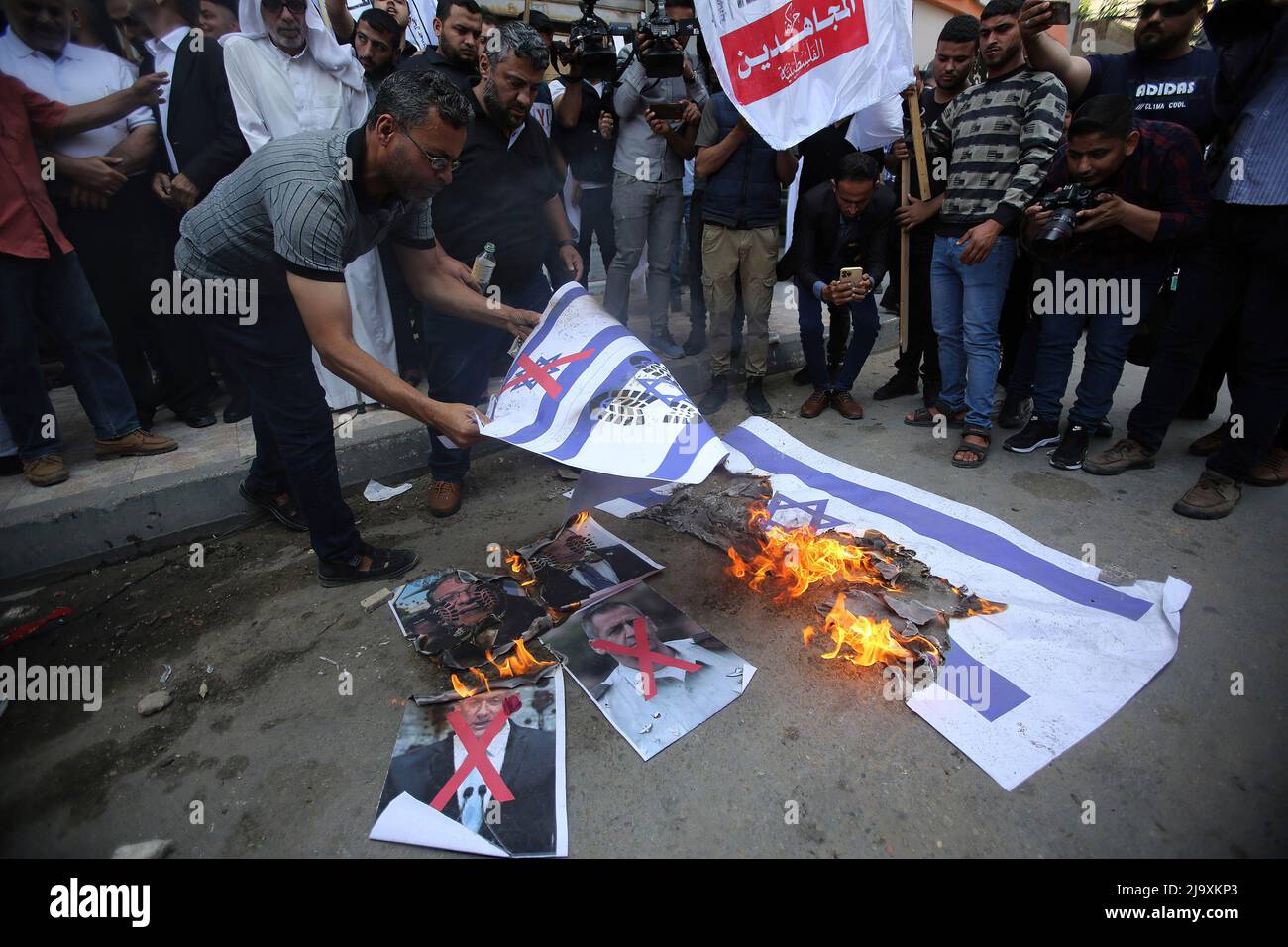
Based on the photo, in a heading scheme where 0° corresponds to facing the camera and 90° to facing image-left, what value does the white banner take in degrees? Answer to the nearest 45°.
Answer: approximately 0°

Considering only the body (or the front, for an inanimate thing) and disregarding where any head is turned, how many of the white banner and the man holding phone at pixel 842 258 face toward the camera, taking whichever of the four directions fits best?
2

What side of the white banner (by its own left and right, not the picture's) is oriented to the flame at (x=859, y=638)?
front

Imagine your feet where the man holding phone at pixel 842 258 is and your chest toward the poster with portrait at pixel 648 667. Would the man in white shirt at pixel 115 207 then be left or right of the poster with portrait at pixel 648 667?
right

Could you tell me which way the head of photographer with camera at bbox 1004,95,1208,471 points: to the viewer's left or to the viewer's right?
to the viewer's left

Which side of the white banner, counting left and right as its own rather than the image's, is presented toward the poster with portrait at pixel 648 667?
front

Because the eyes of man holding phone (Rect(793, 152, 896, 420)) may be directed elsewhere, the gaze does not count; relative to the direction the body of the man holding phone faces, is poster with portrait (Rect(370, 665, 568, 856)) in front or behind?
in front

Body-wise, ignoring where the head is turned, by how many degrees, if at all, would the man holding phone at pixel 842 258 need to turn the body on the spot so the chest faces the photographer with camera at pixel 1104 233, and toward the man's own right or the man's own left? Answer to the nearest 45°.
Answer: approximately 45° to the man's own left

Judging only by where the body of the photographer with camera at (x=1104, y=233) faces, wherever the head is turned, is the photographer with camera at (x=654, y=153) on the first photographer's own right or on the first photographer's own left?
on the first photographer's own right

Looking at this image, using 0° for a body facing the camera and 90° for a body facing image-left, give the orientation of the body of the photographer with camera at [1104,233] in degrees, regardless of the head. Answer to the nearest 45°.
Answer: approximately 45°
